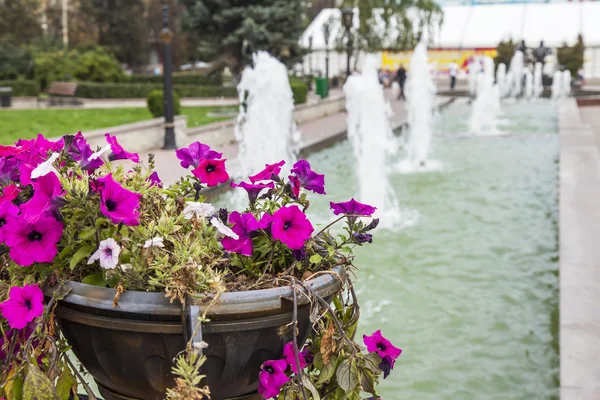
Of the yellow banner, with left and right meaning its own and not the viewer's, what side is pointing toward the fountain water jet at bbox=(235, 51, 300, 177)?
front

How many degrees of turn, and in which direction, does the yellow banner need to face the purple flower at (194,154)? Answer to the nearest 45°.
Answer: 0° — it already faces it

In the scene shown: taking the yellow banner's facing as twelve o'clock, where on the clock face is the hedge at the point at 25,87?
The hedge is roughly at 1 o'clock from the yellow banner.

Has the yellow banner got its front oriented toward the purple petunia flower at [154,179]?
yes

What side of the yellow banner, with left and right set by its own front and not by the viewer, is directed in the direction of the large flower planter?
front

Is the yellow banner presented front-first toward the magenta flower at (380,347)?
yes

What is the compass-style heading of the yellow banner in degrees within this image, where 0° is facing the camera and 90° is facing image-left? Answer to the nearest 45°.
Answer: approximately 0°

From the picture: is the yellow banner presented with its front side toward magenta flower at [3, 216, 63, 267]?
yes

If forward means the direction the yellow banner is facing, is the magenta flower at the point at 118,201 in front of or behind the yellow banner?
in front

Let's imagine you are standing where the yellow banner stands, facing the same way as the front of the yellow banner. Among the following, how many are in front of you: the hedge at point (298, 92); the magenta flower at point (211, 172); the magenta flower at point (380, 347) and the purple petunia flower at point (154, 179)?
4

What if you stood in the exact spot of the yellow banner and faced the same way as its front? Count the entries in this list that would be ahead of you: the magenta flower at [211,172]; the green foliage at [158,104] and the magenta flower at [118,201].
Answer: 3
